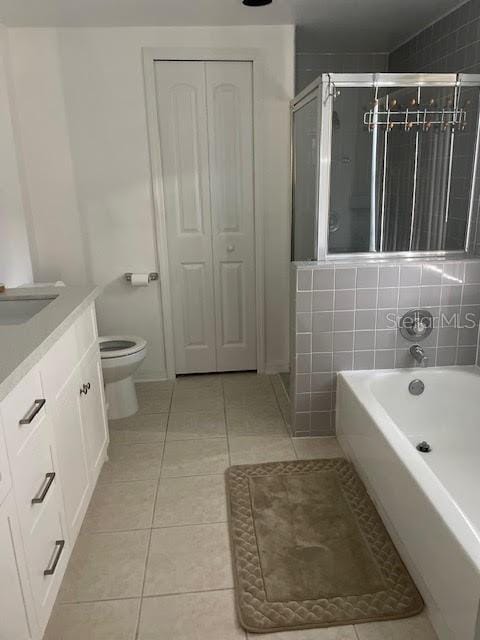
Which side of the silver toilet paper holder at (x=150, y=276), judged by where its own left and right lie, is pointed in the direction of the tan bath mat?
front

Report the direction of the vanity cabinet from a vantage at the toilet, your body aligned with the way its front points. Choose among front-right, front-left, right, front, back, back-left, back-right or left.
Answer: right

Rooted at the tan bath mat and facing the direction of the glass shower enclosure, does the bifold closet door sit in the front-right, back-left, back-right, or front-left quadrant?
front-left

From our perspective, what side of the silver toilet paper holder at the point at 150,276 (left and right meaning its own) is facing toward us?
front

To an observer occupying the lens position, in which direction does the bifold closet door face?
facing the viewer

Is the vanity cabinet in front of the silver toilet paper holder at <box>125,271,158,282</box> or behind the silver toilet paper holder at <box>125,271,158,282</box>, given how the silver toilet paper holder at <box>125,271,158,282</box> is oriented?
in front

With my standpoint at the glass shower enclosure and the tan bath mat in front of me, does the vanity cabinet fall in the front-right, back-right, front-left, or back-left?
front-right

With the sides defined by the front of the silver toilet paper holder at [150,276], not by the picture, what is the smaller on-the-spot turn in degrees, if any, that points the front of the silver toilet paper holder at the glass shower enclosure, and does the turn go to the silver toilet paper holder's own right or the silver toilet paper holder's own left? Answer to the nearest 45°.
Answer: approximately 45° to the silver toilet paper holder's own left

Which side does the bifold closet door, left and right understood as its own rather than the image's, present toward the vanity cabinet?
front
